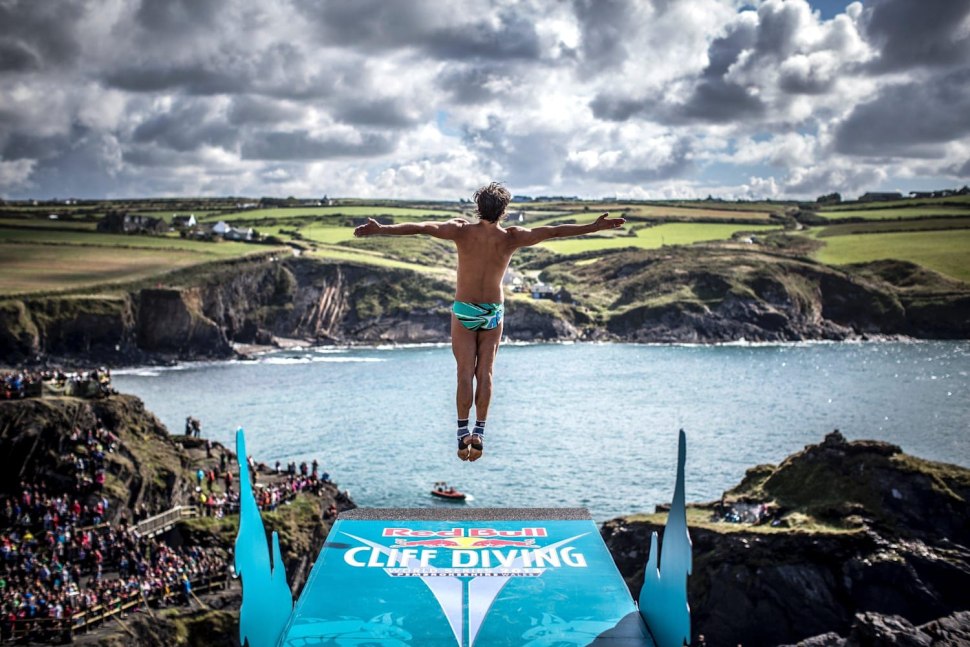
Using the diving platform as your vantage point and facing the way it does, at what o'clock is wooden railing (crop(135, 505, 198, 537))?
The wooden railing is roughly at 11 o'clock from the diving platform.

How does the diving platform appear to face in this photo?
away from the camera

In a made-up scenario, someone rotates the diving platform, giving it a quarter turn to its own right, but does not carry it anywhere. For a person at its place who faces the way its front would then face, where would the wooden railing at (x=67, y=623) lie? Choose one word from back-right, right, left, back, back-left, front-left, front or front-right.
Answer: back-left
